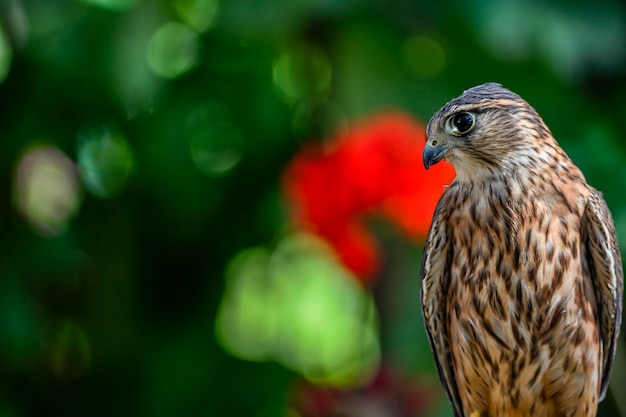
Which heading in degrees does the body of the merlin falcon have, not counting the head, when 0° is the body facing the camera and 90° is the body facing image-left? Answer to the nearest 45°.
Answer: approximately 0°

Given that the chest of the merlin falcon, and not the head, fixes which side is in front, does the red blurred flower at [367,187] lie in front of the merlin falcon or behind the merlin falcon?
behind
